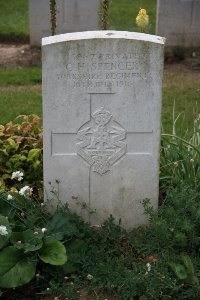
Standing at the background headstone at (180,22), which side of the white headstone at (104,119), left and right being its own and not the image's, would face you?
back

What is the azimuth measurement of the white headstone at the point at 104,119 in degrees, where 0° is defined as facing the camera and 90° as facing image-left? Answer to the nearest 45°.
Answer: approximately 0°

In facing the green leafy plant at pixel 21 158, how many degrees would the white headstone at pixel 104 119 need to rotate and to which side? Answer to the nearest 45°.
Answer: approximately 135° to its right

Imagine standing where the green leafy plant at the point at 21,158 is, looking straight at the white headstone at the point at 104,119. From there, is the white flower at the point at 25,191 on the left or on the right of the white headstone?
right

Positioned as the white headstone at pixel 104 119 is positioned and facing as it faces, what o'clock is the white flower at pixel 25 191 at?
The white flower is roughly at 3 o'clock from the white headstone.

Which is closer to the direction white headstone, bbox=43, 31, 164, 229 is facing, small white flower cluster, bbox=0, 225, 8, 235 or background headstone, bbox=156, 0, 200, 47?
the small white flower cluster

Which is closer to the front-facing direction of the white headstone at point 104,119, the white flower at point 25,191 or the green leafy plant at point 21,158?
the white flower
